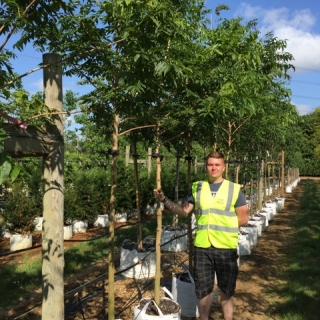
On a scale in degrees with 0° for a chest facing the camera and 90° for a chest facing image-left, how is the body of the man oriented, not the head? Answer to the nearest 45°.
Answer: approximately 0°

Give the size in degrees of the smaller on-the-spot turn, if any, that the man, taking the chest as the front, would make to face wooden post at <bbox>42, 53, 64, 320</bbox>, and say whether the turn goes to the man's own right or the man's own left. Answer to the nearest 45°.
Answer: approximately 45° to the man's own right
